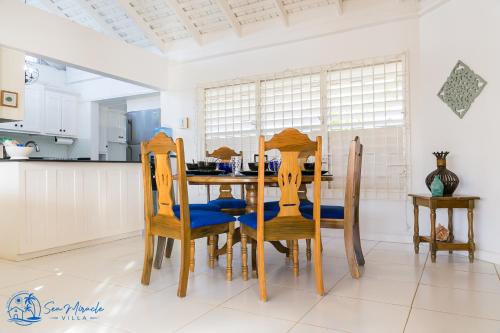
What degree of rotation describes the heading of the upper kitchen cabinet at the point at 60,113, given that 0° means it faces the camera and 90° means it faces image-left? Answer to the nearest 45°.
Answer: approximately 315°

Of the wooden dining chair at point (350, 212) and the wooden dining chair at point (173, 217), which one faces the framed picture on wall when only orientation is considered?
the wooden dining chair at point (350, 212)

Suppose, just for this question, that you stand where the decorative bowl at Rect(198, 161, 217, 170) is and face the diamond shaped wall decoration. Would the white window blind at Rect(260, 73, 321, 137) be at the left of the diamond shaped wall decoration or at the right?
left

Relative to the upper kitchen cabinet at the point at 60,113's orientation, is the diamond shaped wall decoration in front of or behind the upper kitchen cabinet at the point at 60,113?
in front

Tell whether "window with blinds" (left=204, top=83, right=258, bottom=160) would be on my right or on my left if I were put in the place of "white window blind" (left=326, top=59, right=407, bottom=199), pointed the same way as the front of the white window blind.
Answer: on my right

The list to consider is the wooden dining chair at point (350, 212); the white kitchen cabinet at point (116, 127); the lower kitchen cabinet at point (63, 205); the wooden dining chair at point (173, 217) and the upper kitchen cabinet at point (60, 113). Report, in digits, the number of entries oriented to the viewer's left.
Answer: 1

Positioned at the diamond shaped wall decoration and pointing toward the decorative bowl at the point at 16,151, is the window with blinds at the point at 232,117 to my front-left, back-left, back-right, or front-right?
front-right

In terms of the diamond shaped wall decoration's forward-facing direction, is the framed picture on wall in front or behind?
in front

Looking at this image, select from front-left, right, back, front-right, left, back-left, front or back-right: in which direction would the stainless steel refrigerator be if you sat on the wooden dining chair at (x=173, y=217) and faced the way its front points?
front-left

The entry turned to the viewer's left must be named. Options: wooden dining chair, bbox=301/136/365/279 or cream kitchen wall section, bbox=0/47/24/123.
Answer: the wooden dining chair

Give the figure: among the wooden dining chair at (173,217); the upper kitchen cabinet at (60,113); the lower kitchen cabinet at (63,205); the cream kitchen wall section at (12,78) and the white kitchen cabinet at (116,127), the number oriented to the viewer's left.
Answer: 0

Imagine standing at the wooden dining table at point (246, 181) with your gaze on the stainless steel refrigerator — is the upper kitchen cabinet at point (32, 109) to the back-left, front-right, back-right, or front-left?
front-left

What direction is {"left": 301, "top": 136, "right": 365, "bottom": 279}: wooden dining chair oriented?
to the viewer's left

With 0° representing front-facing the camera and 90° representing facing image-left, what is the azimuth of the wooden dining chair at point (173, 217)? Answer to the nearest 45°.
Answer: approximately 225°

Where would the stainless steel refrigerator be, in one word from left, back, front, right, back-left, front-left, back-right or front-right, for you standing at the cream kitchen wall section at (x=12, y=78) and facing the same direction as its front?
left

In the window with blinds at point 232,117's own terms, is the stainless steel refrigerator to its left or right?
on its right

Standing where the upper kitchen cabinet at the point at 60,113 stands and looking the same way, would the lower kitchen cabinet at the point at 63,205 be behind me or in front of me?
in front

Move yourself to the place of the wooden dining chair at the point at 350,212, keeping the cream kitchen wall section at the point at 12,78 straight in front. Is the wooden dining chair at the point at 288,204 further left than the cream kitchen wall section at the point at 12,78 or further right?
left
